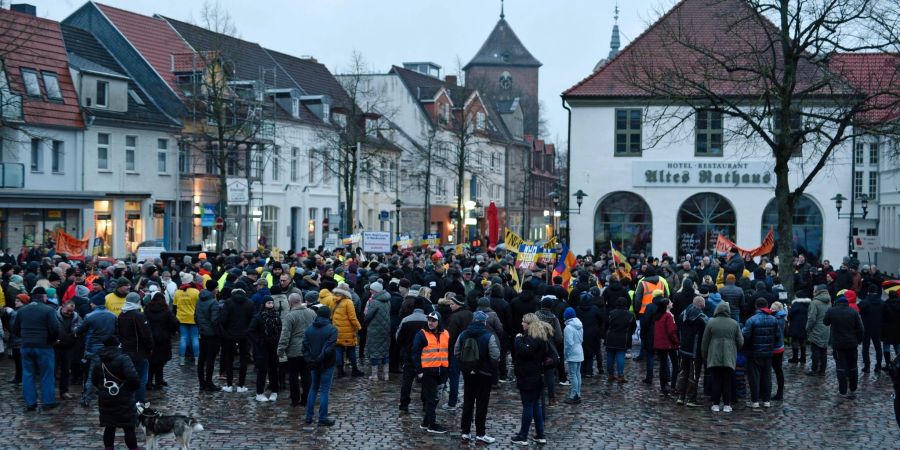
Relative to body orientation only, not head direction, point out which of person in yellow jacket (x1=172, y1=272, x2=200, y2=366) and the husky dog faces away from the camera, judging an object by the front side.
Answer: the person in yellow jacket

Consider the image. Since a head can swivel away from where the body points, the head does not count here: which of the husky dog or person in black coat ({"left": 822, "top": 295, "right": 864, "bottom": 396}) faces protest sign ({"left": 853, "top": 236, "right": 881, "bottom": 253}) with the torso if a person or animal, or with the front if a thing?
the person in black coat

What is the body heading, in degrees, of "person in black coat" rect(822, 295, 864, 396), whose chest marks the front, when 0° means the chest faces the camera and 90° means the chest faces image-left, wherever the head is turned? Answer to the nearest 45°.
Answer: approximately 180°

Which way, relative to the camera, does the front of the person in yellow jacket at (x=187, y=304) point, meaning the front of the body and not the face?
away from the camera

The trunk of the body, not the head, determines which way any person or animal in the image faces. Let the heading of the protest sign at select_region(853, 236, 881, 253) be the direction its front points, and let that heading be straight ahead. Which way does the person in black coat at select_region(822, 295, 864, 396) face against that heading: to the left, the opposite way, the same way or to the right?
the opposite way

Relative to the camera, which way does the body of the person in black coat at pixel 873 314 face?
away from the camera
